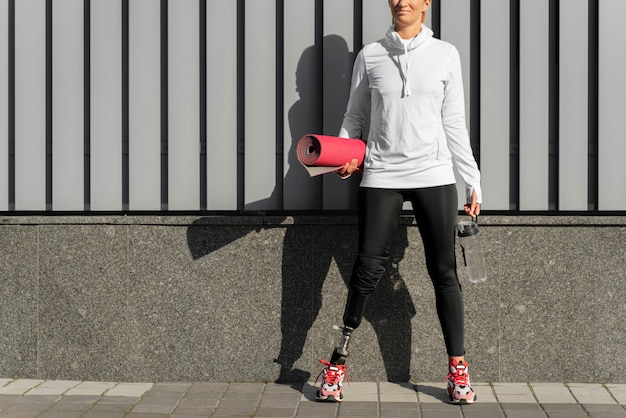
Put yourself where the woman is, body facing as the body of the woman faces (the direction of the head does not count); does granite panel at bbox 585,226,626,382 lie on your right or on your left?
on your left

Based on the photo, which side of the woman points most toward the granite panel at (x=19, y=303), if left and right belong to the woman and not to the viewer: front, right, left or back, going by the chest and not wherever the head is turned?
right

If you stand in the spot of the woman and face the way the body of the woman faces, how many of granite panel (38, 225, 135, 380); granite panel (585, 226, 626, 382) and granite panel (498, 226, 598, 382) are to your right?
1

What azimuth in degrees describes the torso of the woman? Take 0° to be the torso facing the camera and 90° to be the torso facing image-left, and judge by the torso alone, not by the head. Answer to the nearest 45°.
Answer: approximately 0°

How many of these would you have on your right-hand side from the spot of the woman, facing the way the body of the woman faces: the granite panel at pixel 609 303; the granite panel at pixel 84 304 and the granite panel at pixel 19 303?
2

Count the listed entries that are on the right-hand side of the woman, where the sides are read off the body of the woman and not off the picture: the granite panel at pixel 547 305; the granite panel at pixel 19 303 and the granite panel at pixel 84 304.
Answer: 2

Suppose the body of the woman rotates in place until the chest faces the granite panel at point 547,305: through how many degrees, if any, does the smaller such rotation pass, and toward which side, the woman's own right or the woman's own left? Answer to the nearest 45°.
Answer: approximately 135° to the woman's own left

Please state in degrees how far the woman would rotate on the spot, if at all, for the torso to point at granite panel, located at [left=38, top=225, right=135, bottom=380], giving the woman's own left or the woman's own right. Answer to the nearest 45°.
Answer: approximately 90° to the woman's own right

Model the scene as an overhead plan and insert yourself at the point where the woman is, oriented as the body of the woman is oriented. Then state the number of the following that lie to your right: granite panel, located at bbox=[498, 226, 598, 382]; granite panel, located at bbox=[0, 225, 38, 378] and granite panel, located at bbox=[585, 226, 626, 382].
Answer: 1

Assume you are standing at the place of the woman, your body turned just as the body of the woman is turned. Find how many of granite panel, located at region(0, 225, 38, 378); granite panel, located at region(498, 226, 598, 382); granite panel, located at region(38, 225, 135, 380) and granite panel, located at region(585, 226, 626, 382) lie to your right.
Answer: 2

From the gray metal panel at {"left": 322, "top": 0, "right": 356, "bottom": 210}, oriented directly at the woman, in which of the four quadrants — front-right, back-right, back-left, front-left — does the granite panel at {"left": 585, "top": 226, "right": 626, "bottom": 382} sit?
front-left
